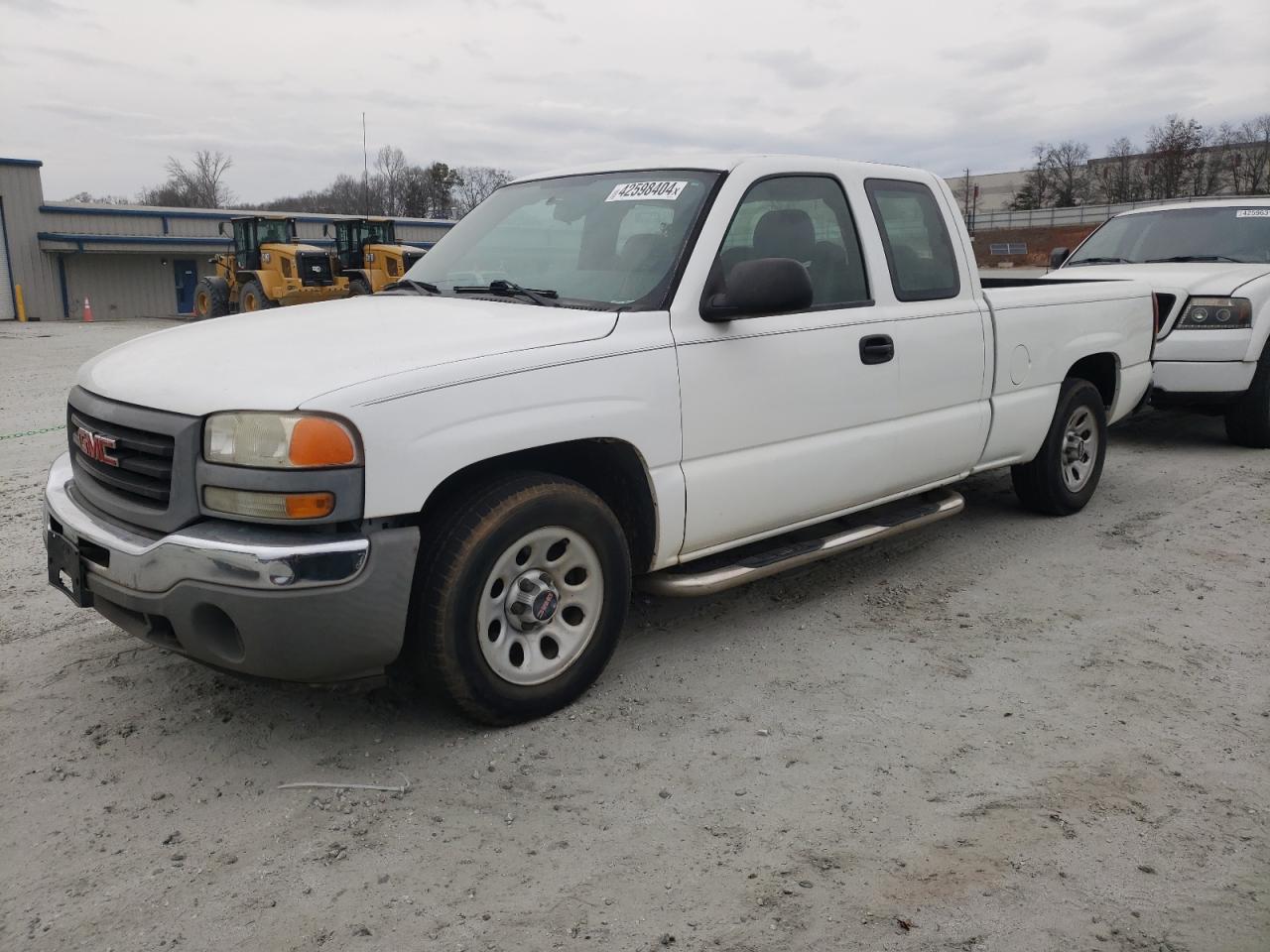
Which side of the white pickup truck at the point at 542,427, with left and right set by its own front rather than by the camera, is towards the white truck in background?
back

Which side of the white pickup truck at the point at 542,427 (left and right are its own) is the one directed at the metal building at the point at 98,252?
right

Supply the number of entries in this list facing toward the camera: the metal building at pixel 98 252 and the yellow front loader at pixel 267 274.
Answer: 1

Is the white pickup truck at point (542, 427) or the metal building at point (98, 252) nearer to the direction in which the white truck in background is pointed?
the white pickup truck

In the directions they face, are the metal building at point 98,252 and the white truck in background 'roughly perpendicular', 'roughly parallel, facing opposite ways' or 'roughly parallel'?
roughly perpendicular

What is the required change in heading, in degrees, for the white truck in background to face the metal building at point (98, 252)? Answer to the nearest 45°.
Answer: approximately 90° to its right

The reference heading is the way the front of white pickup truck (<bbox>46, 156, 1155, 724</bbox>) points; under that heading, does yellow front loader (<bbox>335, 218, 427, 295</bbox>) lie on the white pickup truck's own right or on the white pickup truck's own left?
on the white pickup truck's own right

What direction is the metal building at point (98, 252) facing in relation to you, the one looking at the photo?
facing the viewer

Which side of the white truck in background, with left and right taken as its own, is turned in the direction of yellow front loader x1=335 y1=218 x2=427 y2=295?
right
